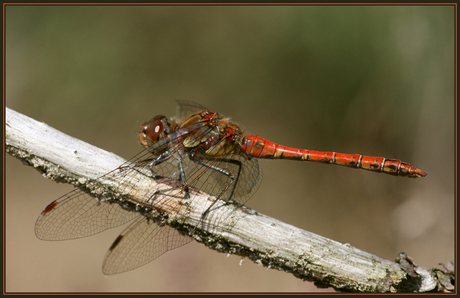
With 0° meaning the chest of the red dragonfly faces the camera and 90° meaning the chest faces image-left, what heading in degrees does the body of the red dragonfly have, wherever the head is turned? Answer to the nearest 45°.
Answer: approximately 90°
